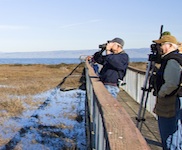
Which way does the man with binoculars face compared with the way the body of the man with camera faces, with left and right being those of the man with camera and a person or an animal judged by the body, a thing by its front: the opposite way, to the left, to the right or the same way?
the same way

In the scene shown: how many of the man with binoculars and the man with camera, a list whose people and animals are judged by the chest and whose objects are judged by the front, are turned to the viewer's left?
2

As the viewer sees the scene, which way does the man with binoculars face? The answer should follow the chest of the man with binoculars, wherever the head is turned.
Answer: to the viewer's left

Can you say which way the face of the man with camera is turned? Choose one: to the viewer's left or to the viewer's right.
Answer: to the viewer's left

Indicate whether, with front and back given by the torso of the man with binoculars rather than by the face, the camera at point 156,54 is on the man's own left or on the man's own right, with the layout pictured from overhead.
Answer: on the man's own left

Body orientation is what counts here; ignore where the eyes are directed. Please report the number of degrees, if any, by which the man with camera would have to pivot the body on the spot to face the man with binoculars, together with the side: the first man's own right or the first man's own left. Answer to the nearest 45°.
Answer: approximately 45° to the first man's own right

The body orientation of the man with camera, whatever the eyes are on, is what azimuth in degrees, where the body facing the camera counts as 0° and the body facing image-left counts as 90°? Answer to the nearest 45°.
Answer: approximately 90°
